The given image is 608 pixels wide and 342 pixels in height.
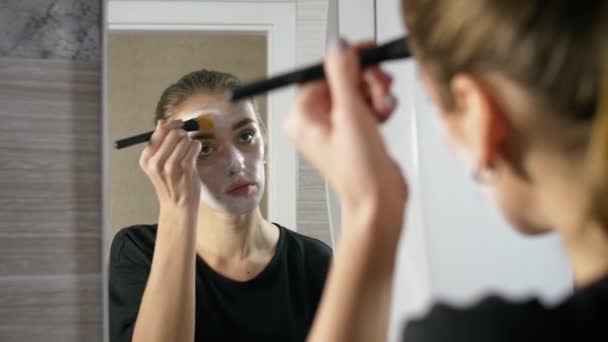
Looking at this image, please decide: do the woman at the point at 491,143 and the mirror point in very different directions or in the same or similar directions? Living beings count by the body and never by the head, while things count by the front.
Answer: very different directions

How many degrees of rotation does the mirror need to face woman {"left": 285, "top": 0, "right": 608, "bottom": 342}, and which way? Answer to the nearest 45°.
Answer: approximately 45° to its left

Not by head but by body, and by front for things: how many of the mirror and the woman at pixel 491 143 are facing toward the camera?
1

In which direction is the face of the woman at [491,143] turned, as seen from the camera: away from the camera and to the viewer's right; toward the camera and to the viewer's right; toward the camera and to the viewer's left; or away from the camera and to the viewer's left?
away from the camera and to the viewer's left

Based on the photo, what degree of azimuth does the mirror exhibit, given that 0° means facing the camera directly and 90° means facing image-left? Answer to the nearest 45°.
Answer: approximately 0°

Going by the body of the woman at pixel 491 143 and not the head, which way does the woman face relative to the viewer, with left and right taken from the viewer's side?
facing away from the viewer and to the left of the viewer
